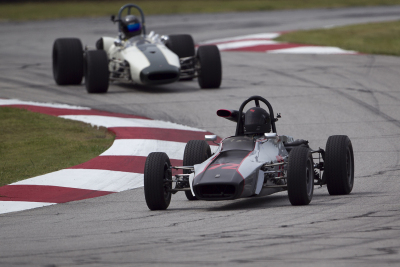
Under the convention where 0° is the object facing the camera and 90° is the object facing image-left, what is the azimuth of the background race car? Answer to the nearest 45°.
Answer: approximately 0°

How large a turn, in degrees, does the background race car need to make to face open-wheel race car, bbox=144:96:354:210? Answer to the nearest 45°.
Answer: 0° — it already faces it
